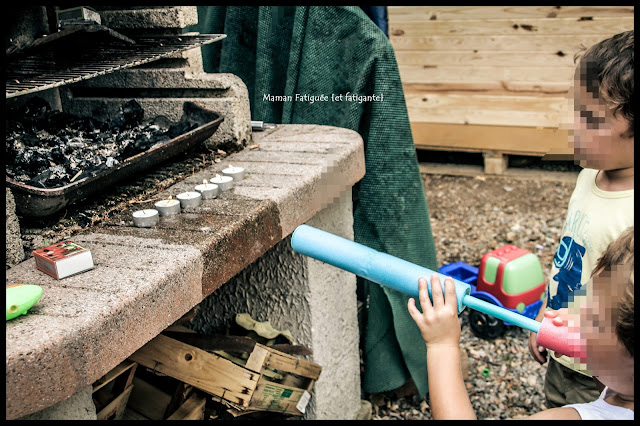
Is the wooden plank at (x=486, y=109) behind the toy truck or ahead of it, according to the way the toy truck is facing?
behind

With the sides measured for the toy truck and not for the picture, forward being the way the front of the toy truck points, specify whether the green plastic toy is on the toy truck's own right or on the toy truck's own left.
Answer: on the toy truck's own right

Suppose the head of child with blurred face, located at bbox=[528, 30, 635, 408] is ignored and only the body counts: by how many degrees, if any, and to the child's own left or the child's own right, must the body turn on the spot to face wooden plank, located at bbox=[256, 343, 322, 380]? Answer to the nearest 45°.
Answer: approximately 45° to the child's own right

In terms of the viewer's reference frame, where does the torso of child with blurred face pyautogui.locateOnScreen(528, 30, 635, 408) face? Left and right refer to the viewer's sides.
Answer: facing the viewer and to the left of the viewer

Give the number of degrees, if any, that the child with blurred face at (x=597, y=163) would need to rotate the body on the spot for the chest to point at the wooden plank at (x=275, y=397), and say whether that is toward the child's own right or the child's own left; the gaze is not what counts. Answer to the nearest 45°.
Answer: approximately 45° to the child's own right

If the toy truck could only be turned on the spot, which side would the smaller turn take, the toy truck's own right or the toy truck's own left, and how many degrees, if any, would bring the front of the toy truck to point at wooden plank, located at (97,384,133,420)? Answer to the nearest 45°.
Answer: approximately 90° to the toy truck's own right

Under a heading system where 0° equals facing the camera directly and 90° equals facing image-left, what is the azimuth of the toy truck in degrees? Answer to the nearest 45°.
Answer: approximately 315°
